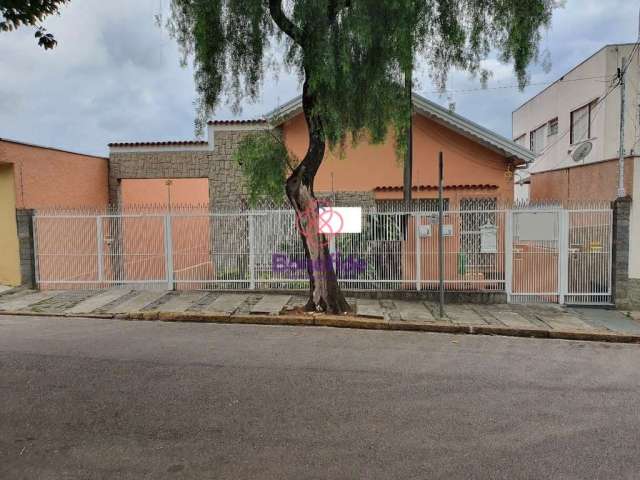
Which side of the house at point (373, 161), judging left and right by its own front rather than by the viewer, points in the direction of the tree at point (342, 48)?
front

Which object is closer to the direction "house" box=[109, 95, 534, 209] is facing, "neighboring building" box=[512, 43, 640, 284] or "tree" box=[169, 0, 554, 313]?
the tree

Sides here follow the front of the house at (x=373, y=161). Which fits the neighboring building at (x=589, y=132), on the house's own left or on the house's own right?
on the house's own left

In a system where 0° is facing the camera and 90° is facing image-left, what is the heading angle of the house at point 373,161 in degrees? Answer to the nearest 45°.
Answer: approximately 0°

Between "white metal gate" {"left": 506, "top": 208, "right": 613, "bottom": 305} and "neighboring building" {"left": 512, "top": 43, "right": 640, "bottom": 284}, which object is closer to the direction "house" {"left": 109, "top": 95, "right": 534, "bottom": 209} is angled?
the white metal gate
